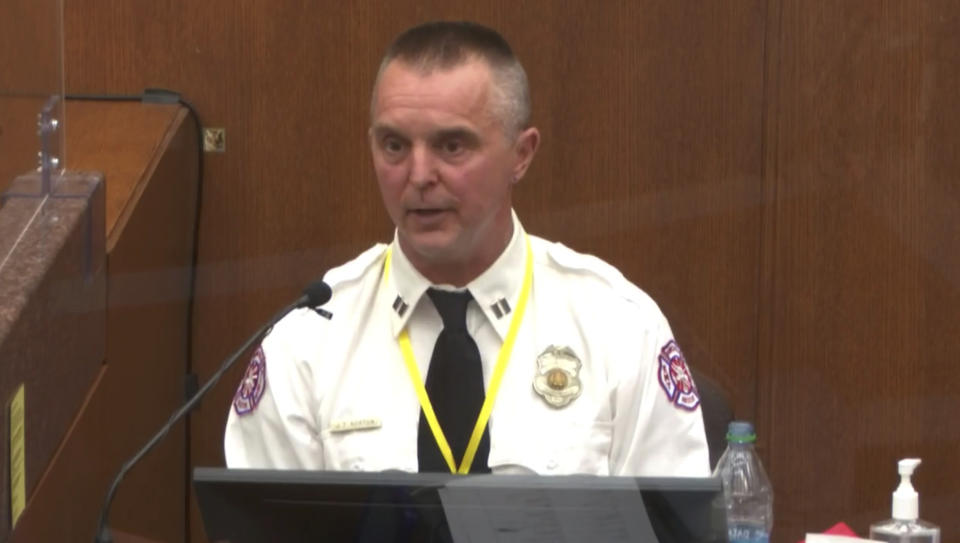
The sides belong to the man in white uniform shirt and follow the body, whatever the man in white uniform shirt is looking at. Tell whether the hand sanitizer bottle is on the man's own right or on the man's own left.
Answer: on the man's own left

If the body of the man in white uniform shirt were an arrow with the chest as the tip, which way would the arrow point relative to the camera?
toward the camera

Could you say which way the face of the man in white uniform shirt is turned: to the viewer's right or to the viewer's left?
to the viewer's left

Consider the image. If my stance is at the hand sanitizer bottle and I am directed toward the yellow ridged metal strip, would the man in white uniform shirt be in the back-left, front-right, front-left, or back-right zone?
front-right

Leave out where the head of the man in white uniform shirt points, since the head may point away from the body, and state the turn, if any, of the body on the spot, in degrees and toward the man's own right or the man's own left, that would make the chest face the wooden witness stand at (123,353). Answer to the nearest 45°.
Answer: approximately 135° to the man's own right

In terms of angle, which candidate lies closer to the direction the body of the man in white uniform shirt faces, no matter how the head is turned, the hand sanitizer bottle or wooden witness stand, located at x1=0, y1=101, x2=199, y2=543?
the hand sanitizer bottle
